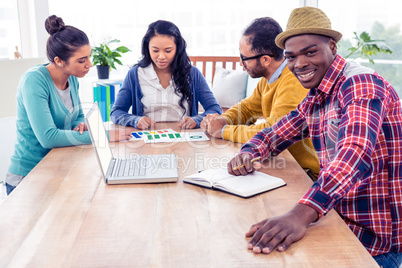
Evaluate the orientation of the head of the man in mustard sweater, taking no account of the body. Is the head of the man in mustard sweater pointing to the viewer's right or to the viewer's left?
to the viewer's left

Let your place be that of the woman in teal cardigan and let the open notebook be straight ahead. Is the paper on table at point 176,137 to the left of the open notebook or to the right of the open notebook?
left

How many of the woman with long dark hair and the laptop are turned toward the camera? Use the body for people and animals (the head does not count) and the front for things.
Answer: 1

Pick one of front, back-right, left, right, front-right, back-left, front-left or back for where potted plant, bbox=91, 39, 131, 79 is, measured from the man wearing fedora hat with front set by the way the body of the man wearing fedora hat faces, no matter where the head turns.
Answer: right

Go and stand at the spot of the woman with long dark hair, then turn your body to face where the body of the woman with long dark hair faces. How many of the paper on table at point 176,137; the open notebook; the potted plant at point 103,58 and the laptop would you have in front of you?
3

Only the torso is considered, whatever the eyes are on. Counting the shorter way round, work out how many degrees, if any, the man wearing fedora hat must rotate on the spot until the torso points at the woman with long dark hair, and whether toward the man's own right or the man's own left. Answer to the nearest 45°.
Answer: approximately 90° to the man's own right

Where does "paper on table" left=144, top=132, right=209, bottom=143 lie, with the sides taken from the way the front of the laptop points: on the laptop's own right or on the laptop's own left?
on the laptop's own left

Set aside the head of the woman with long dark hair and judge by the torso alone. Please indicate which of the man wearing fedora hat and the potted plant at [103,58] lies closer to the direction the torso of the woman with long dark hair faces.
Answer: the man wearing fedora hat

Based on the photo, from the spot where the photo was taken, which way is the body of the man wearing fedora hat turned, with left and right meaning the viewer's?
facing the viewer and to the left of the viewer

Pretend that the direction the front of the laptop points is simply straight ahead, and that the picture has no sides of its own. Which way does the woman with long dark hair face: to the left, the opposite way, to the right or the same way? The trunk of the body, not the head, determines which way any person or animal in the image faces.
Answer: to the right
